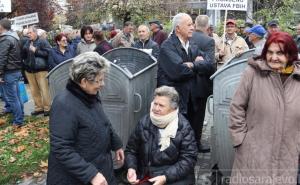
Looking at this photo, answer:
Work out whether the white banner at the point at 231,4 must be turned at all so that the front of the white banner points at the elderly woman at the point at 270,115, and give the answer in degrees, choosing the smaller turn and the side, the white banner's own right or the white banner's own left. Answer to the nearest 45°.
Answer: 0° — it already faces them

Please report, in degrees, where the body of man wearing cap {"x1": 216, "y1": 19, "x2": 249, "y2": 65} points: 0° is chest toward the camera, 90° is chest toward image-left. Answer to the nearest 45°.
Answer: approximately 0°

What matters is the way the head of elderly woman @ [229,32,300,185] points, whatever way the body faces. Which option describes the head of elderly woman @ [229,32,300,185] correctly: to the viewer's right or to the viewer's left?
to the viewer's left

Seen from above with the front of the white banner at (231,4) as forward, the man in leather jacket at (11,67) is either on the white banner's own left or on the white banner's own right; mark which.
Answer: on the white banner's own right

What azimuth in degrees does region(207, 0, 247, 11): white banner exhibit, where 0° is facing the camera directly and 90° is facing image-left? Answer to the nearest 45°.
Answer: approximately 0°
